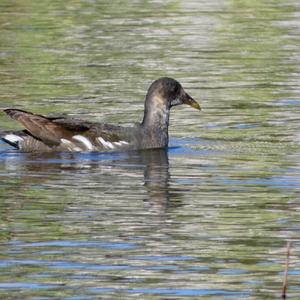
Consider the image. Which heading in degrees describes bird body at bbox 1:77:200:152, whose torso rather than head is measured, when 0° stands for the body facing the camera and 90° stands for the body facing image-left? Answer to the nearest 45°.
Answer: approximately 270°
